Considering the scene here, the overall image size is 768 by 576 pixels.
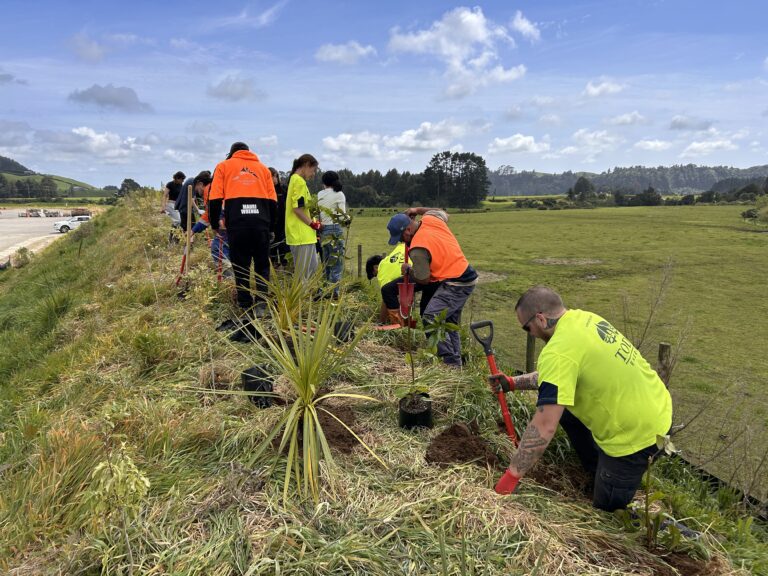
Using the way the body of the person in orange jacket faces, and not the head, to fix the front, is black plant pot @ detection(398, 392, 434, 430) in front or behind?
behind

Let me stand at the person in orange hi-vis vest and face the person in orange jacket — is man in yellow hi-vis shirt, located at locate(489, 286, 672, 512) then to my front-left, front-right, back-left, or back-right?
back-left

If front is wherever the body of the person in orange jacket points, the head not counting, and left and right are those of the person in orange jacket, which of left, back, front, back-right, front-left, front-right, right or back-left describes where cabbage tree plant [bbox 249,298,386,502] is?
back

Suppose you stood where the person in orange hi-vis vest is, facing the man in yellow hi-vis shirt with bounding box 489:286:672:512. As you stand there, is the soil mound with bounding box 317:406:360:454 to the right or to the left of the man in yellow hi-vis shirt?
right

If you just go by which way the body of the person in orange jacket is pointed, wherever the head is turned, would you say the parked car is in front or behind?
in front

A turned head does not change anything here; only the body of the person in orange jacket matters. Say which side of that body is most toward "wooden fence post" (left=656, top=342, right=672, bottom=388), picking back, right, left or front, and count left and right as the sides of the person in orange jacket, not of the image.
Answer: right

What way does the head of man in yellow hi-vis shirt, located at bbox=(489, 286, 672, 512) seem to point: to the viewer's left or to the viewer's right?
to the viewer's left

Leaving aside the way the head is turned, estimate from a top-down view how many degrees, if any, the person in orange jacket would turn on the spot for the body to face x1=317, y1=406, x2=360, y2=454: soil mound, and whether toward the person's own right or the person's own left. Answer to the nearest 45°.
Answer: approximately 180°

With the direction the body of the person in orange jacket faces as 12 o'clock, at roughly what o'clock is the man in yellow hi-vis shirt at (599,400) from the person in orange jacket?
The man in yellow hi-vis shirt is roughly at 5 o'clock from the person in orange jacket.

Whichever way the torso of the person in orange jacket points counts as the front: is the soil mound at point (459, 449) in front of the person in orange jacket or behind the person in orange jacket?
behind

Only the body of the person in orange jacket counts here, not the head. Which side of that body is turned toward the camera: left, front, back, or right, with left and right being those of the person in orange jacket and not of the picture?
back

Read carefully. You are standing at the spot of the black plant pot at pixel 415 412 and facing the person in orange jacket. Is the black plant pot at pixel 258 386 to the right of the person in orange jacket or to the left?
left
